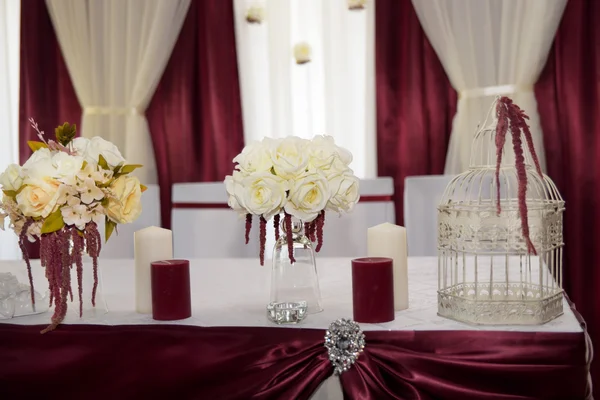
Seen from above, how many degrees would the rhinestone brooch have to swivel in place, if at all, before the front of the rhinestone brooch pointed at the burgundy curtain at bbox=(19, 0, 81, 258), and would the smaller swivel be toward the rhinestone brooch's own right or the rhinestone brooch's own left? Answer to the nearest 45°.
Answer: approximately 135° to the rhinestone brooch's own right

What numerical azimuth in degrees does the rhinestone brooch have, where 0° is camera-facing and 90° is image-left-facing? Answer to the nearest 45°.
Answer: approximately 0°

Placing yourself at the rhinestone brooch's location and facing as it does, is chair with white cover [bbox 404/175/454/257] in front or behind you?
behind

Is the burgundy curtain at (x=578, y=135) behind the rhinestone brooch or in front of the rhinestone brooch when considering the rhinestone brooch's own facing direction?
behind

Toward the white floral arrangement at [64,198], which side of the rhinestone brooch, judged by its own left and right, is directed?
right

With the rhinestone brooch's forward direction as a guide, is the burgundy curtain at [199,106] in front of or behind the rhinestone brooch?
behind

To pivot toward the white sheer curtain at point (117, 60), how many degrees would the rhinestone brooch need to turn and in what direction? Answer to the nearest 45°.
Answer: approximately 135° to its right

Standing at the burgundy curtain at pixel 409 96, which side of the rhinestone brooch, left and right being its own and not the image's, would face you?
back

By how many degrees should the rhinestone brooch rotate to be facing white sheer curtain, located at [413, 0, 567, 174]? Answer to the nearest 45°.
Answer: approximately 180°

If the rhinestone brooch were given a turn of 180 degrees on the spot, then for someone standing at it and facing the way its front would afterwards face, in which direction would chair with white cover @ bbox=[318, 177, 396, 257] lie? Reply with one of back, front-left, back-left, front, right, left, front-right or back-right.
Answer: front
